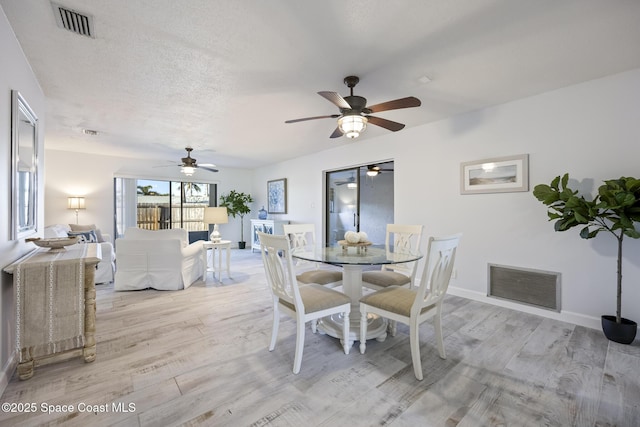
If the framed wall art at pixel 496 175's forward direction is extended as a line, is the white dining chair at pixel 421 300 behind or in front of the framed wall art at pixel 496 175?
in front

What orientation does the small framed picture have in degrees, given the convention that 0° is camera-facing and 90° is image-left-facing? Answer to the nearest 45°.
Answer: approximately 45°

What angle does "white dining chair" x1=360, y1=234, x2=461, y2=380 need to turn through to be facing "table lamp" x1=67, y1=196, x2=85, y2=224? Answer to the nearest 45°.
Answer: approximately 45° to its left

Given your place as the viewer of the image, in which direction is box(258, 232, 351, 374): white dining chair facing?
facing away from the viewer and to the right of the viewer

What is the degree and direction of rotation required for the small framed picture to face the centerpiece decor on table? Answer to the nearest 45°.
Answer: approximately 45° to its left

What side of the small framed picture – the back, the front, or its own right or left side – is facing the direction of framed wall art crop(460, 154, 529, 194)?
left

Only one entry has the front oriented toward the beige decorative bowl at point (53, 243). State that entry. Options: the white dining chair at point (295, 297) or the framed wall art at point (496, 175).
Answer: the framed wall art

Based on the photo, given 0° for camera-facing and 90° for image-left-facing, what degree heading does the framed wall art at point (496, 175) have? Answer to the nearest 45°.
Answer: approximately 45°

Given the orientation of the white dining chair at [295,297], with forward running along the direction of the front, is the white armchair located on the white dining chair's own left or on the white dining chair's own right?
on the white dining chair's own left

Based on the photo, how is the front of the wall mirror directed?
to the viewer's right

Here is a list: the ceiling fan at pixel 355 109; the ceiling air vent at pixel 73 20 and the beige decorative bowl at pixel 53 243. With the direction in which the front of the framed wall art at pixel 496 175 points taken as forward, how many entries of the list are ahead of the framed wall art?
3

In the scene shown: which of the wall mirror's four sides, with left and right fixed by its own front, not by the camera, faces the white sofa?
left

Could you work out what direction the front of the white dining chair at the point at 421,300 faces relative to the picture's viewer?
facing away from the viewer and to the left of the viewer
